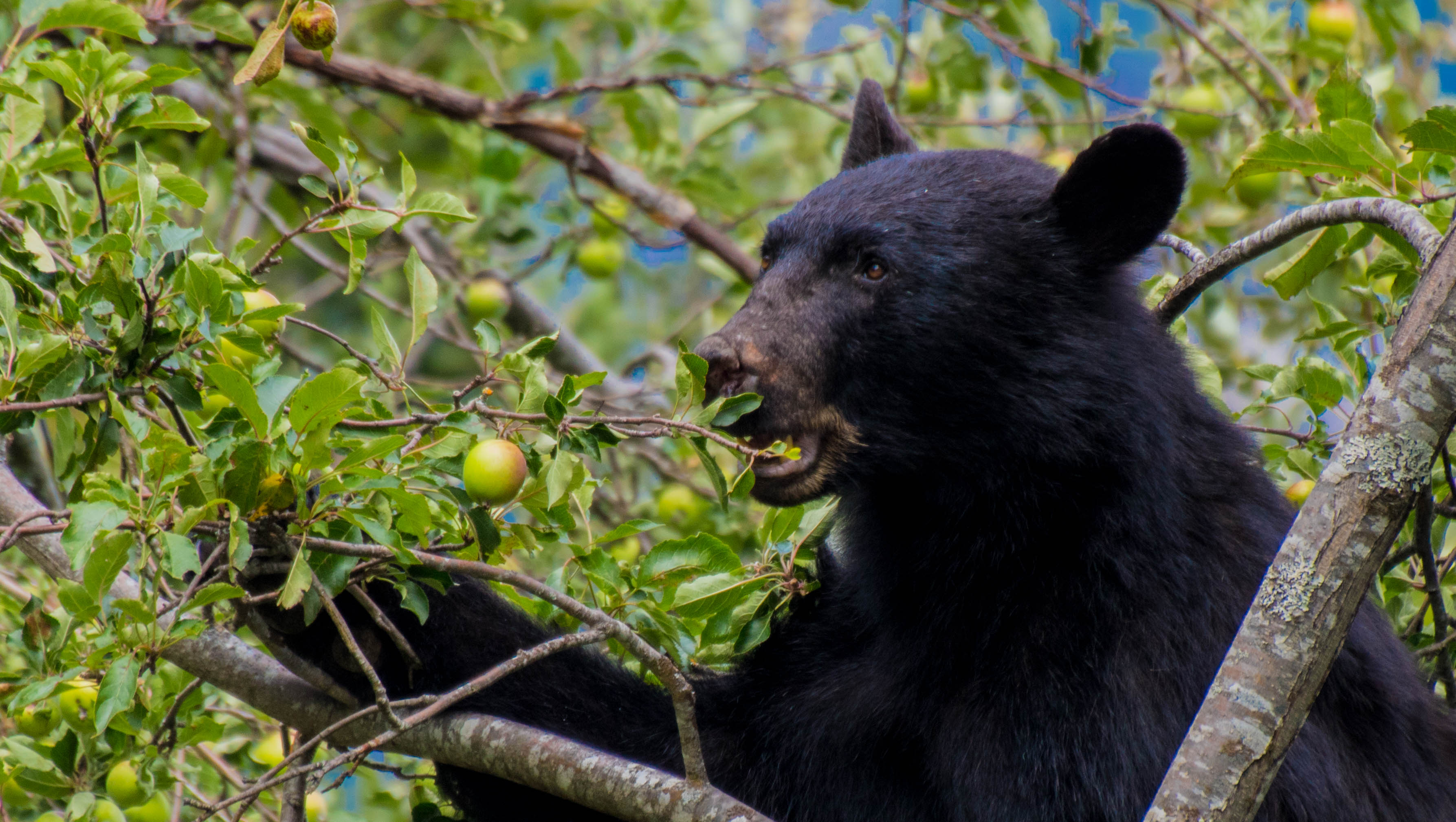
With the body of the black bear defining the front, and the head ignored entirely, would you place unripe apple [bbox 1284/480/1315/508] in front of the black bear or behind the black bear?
behind

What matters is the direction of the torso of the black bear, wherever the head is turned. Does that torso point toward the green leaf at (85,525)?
yes

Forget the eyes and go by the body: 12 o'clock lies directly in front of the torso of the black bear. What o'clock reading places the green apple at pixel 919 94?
The green apple is roughly at 4 o'clock from the black bear.

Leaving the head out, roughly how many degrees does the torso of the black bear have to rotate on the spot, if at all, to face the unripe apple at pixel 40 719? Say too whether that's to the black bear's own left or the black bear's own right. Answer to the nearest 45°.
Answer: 0° — it already faces it

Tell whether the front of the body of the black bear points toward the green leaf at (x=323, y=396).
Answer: yes

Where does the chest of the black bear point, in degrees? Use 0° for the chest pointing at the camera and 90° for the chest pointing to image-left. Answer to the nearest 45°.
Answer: approximately 45°

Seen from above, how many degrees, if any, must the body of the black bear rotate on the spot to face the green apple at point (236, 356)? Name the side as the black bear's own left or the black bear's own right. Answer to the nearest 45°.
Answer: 0° — it already faces it

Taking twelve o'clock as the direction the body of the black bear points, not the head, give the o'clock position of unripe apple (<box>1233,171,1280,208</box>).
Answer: The unripe apple is roughly at 5 o'clock from the black bear.
